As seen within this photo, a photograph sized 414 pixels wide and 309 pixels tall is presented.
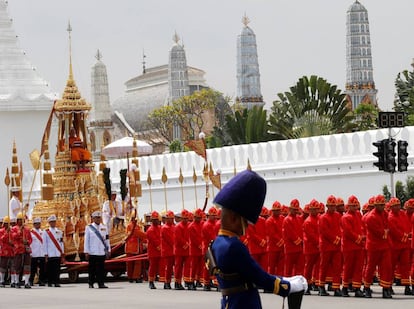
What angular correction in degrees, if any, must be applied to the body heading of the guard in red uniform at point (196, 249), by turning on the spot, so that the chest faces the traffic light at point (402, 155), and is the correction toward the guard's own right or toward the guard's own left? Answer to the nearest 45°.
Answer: approximately 90° to the guard's own left

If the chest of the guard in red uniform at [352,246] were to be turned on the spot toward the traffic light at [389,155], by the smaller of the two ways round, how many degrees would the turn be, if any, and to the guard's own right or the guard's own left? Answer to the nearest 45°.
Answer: approximately 135° to the guard's own left

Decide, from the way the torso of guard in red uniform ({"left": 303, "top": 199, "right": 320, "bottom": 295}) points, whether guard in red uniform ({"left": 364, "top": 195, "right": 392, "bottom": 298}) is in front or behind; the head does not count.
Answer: in front

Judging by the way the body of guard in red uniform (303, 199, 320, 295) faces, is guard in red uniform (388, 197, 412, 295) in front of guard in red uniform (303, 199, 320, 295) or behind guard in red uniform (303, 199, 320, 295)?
in front

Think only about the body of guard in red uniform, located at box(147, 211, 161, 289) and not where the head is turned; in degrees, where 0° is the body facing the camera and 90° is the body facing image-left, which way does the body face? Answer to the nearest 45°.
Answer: approximately 315°

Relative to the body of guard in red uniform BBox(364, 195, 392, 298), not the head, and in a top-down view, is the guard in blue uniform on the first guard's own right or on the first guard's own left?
on the first guard's own right
